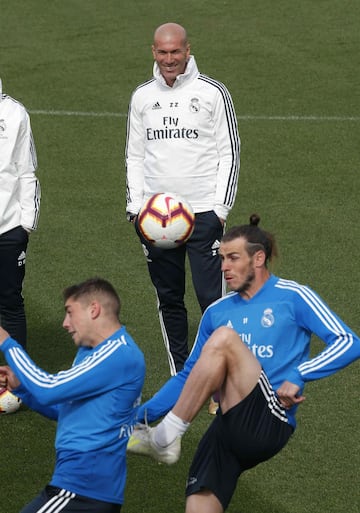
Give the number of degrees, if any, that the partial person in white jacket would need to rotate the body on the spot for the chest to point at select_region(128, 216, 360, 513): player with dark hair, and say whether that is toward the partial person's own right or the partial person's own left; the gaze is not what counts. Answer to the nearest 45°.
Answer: approximately 45° to the partial person's own left

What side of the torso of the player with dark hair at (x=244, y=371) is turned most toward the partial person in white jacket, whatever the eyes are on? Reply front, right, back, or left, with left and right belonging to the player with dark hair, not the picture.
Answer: right

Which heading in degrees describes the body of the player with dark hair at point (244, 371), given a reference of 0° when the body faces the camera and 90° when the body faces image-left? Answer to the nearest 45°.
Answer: approximately 45°

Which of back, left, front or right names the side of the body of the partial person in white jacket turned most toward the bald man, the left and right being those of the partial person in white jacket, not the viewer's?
left
